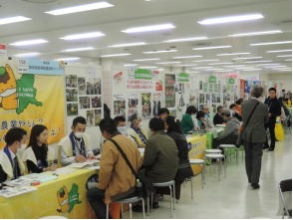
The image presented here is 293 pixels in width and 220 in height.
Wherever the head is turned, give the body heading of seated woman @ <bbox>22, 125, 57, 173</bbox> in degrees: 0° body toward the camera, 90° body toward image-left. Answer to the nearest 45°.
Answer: approximately 270°

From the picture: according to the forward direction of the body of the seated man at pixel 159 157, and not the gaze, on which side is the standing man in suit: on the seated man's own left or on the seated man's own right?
on the seated man's own right

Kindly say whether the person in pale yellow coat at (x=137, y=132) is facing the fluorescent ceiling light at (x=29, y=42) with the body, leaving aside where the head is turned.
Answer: no

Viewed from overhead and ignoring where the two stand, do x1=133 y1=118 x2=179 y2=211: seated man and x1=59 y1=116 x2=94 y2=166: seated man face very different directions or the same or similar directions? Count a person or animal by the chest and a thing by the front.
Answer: very different directions

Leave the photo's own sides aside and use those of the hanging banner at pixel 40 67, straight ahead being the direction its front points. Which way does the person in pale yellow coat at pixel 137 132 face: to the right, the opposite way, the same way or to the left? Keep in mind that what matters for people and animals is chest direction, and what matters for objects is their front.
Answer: the same way

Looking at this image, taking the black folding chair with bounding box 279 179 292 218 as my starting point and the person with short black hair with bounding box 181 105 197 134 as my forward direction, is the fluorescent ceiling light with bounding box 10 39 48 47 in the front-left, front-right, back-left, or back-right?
front-left

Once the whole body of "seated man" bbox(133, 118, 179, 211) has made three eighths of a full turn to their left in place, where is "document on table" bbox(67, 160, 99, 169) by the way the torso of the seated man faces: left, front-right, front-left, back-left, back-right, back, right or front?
right

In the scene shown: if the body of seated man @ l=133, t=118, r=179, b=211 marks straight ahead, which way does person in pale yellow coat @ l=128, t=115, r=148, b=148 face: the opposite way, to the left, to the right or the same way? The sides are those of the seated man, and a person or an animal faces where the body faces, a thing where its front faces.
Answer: the opposite way

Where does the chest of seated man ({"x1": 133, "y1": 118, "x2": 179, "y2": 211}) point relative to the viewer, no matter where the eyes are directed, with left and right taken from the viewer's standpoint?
facing away from the viewer and to the left of the viewer

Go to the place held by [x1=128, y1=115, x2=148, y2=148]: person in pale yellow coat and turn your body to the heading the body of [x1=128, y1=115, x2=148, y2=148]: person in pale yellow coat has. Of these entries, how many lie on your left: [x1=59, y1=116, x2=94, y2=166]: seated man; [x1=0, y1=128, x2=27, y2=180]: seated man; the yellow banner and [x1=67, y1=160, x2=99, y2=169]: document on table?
0

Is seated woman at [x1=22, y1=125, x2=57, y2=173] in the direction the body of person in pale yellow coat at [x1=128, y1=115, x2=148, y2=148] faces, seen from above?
no

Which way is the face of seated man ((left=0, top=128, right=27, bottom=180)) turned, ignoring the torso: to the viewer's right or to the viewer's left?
to the viewer's right
